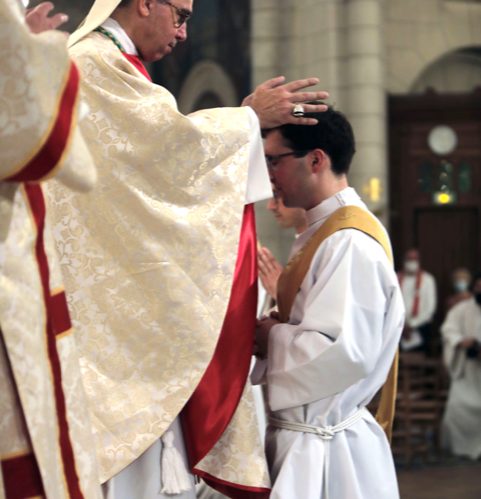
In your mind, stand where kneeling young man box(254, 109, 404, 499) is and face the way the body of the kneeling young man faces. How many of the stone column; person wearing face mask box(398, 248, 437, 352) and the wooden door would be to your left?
0

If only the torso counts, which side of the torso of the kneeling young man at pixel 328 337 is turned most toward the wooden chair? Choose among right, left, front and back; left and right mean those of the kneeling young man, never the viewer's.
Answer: right

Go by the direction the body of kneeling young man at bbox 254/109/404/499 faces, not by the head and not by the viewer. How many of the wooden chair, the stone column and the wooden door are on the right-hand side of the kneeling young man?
3

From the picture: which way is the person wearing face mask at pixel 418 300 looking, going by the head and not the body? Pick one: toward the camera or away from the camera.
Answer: toward the camera

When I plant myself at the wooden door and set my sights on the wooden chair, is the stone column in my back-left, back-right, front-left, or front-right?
front-right

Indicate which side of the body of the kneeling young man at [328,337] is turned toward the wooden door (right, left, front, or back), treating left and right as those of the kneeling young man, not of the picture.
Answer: right

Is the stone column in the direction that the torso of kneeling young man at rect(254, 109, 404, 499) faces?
no

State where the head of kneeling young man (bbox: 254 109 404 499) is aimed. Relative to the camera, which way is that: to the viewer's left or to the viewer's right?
to the viewer's left

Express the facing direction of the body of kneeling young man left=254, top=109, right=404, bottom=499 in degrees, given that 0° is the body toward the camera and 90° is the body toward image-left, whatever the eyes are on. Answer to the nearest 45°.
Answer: approximately 90°

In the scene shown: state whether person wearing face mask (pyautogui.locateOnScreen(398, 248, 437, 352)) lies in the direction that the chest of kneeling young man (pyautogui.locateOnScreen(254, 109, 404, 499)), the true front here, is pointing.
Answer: no
